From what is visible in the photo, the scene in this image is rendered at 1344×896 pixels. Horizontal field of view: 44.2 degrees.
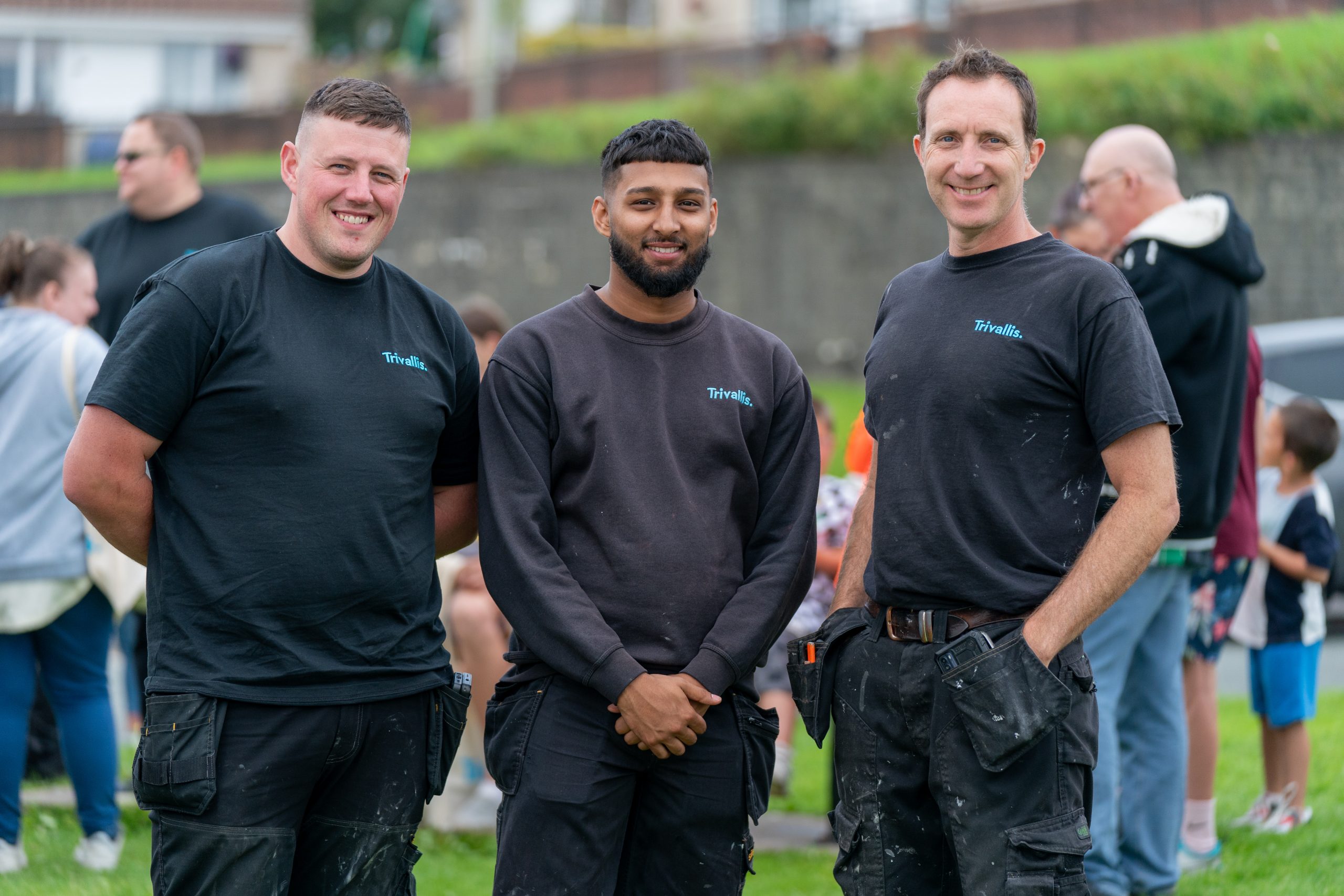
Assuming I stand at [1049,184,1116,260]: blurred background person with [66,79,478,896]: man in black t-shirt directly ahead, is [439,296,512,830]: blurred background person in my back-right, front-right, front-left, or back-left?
front-right

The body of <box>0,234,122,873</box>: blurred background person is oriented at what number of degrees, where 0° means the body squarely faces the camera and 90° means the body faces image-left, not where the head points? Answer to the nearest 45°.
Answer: approximately 225°

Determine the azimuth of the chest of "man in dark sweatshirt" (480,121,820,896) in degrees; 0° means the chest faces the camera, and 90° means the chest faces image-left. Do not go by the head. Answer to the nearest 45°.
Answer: approximately 0°

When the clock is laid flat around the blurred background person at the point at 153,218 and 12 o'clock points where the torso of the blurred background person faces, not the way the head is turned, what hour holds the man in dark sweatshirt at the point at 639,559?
The man in dark sweatshirt is roughly at 10 o'clock from the blurred background person.

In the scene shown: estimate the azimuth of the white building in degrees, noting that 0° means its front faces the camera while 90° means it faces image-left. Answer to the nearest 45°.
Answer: approximately 0°

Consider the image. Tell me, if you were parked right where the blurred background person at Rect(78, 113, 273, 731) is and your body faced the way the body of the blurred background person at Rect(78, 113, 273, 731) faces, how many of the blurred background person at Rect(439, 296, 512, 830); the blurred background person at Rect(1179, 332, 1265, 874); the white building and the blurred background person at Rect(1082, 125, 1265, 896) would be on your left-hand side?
3

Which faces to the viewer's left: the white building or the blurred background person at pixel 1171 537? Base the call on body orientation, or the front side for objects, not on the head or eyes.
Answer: the blurred background person

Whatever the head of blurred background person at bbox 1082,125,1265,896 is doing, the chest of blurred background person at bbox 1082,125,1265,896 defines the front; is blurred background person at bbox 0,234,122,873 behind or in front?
in front

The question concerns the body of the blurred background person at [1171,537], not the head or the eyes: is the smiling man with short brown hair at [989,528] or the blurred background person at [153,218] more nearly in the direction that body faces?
the blurred background person

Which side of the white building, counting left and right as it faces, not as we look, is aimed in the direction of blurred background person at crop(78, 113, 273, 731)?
front

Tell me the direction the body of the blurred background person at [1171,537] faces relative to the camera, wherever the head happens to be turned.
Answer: to the viewer's left

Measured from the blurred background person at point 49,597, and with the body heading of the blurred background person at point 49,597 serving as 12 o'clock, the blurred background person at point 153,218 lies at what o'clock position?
the blurred background person at point 153,218 is roughly at 11 o'clock from the blurred background person at point 49,597.

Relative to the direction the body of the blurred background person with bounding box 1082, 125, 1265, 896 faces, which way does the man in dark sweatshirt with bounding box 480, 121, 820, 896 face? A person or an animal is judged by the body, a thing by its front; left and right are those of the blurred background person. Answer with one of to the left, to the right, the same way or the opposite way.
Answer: to the left
